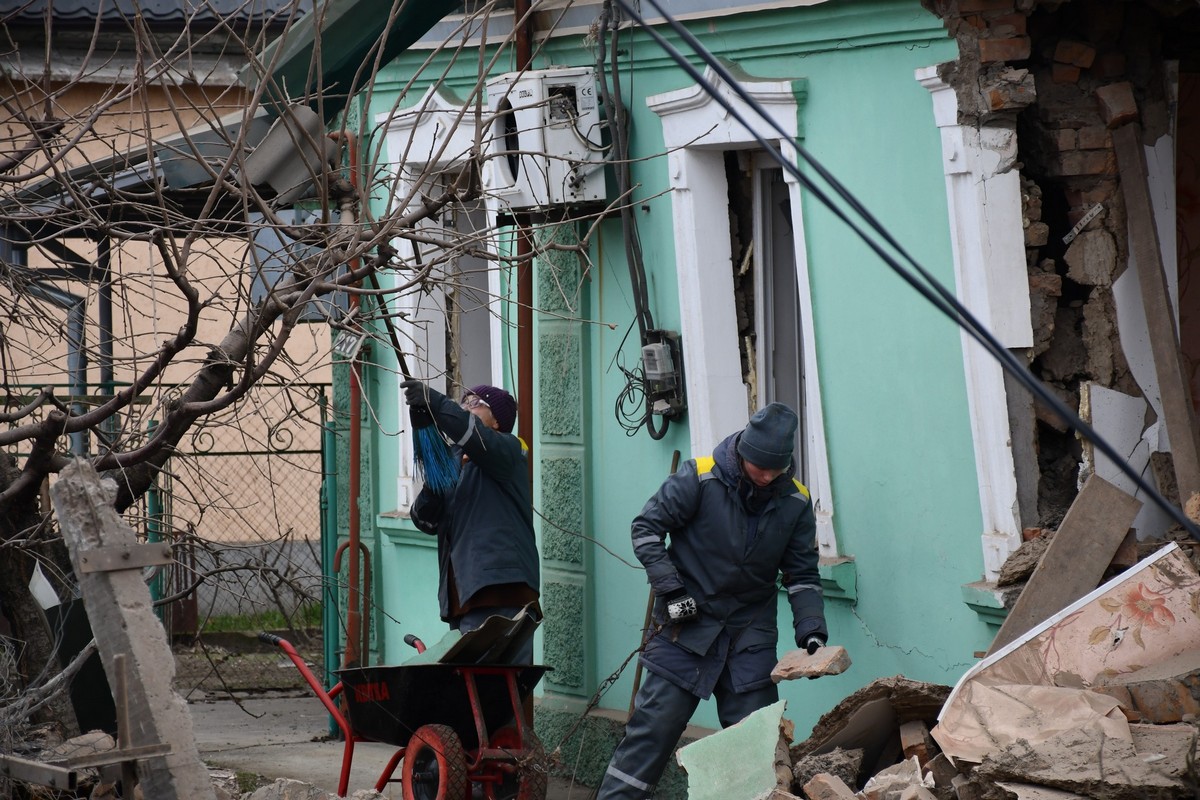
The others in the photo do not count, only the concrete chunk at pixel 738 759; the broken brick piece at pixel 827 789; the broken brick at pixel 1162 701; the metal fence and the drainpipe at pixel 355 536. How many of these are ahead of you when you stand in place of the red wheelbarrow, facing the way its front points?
3

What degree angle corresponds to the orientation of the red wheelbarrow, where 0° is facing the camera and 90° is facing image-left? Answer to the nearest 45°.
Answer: approximately 315°

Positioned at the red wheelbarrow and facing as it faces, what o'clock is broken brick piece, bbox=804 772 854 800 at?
The broken brick piece is roughly at 12 o'clock from the red wheelbarrow.

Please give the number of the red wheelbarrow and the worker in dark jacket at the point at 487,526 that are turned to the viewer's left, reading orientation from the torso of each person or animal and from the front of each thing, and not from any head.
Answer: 1

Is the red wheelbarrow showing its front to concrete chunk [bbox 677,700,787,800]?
yes

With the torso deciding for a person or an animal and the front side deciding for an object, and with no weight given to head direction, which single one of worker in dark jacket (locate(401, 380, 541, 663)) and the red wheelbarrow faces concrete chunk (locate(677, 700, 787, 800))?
the red wheelbarrow

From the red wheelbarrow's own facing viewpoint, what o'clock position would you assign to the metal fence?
The metal fence is roughly at 7 o'clock from the red wheelbarrow.

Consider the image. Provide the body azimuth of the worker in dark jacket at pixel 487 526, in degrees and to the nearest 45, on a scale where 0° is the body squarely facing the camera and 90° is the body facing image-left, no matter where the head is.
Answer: approximately 90°
